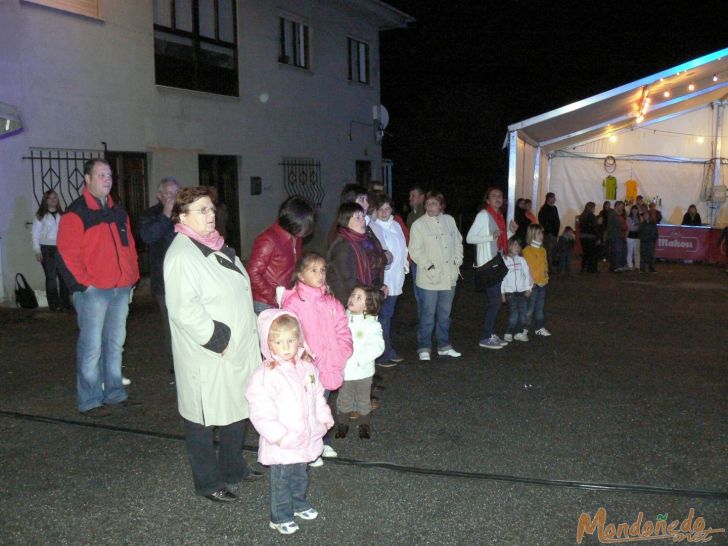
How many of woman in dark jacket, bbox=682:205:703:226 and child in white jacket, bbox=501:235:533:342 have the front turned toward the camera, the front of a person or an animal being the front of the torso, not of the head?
2

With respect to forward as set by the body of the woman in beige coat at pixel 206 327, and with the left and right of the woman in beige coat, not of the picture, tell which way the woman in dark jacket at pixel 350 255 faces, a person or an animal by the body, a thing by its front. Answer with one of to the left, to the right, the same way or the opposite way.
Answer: the same way

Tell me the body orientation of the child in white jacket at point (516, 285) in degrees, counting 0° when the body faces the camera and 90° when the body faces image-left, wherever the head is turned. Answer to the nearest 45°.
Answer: approximately 0°

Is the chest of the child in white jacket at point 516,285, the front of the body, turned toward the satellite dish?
no

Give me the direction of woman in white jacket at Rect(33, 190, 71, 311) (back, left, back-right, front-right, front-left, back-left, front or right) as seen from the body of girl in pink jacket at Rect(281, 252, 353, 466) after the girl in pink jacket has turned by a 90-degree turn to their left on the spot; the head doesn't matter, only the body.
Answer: left

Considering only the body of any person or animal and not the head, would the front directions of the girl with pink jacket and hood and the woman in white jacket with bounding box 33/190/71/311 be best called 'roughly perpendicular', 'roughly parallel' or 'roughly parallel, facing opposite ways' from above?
roughly parallel

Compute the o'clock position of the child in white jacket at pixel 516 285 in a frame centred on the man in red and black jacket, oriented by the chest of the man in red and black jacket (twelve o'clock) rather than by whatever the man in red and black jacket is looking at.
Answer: The child in white jacket is roughly at 10 o'clock from the man in red and black jacket.

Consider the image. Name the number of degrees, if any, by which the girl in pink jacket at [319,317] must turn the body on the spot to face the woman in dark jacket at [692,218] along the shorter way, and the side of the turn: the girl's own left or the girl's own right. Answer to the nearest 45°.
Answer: approximately 90° to the girl's own left

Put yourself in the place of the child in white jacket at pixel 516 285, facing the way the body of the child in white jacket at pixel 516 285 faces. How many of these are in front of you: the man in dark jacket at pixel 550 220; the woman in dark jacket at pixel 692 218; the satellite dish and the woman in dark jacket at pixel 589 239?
0

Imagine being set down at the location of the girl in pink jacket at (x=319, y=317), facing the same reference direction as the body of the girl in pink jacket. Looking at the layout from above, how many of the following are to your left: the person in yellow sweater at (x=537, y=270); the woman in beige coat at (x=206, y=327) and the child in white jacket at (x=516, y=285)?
2

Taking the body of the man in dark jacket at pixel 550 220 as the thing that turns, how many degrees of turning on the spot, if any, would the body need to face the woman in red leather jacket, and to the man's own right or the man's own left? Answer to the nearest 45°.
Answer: approximately 45° to the man's own right

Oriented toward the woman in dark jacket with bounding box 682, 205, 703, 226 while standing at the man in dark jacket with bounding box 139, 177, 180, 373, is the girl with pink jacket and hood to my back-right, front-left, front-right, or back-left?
back-right

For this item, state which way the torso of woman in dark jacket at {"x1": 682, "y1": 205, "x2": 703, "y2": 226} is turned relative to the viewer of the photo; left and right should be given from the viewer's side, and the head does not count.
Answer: facing the viewer

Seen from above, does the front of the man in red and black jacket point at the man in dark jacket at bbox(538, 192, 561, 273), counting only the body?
no

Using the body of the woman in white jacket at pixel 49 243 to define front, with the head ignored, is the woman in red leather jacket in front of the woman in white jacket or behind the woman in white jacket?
in front

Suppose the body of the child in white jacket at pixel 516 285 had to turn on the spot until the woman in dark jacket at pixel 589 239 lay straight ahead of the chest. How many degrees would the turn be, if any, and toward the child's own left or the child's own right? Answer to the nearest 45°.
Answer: approximately 180°

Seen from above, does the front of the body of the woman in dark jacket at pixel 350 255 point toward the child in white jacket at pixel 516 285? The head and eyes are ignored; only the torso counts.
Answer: no
